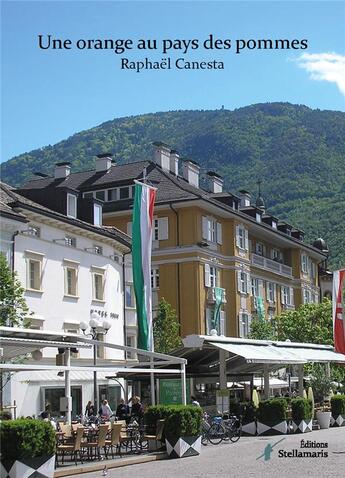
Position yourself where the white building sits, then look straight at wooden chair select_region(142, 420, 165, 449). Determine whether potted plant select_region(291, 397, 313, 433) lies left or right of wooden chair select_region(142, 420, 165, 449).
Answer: left

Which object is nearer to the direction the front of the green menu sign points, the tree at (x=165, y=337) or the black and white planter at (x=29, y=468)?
the black and white planter

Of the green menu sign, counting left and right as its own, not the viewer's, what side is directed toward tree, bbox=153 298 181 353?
back

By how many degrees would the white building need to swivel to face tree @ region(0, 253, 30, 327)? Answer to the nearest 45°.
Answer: approximately 45° to its right

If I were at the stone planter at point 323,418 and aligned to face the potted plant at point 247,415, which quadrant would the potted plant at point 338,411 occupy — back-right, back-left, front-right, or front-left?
back-right

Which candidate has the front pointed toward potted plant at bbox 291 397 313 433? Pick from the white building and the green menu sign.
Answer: the white building

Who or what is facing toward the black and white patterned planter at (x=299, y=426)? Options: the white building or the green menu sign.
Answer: the white building

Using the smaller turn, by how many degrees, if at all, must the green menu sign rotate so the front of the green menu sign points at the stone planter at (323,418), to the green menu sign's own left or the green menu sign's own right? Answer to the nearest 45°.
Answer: approximately 135° to the green menu sign's own left

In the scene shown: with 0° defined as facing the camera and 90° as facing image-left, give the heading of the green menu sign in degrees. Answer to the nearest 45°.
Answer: approximately 0°

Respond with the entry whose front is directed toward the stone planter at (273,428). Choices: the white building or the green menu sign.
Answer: the white building
